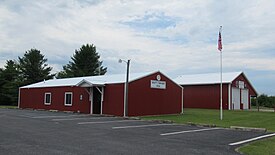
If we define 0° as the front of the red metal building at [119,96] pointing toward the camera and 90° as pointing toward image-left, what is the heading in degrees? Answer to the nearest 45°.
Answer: approximately 45°

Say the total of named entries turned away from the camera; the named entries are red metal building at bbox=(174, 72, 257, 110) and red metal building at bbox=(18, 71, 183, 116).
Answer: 0

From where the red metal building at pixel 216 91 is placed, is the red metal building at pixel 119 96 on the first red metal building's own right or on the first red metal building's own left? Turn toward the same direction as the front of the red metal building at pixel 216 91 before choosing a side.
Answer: on the first red metal building's own right

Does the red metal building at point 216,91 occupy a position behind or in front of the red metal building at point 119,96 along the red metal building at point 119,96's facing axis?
behind

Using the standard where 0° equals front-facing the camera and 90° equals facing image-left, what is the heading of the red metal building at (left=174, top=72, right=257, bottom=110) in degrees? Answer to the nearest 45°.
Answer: approximately 315°
